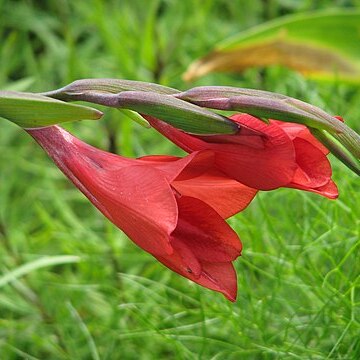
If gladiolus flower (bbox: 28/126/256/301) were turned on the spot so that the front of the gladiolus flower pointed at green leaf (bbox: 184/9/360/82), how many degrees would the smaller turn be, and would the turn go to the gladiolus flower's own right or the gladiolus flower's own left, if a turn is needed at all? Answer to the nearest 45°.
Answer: approximately 90° to the gladiolus flower's own left

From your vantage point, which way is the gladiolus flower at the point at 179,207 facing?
to the viewer's right
